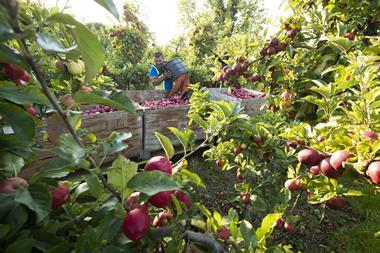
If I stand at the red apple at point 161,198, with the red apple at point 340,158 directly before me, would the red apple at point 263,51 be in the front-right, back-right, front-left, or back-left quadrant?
front-left

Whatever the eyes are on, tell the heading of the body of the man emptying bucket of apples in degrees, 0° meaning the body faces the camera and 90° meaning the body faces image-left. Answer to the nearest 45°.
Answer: approximately 315°

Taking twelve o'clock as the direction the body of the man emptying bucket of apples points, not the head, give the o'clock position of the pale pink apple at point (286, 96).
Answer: The pale pink apple is roughly at 1 o'clock from the man emptying bucket of apples.

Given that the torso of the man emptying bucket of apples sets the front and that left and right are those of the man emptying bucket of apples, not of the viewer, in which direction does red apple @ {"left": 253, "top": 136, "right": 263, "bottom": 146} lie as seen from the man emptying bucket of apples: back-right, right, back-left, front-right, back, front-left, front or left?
front-right

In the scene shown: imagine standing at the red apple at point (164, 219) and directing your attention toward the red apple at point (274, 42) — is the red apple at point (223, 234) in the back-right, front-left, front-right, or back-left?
front-right

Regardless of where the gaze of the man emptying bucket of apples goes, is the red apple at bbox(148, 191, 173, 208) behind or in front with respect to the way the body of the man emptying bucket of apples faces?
in front

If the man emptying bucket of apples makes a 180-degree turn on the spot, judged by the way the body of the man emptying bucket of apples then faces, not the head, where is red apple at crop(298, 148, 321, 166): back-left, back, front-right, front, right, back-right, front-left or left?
back-left

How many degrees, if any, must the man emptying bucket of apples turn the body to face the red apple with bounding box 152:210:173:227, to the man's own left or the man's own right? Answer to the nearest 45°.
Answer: approximately 45° to the man's own right

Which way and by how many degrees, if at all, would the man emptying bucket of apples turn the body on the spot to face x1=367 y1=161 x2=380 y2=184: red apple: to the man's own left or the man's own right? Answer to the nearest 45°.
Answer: approximately 45° to the man's own right
